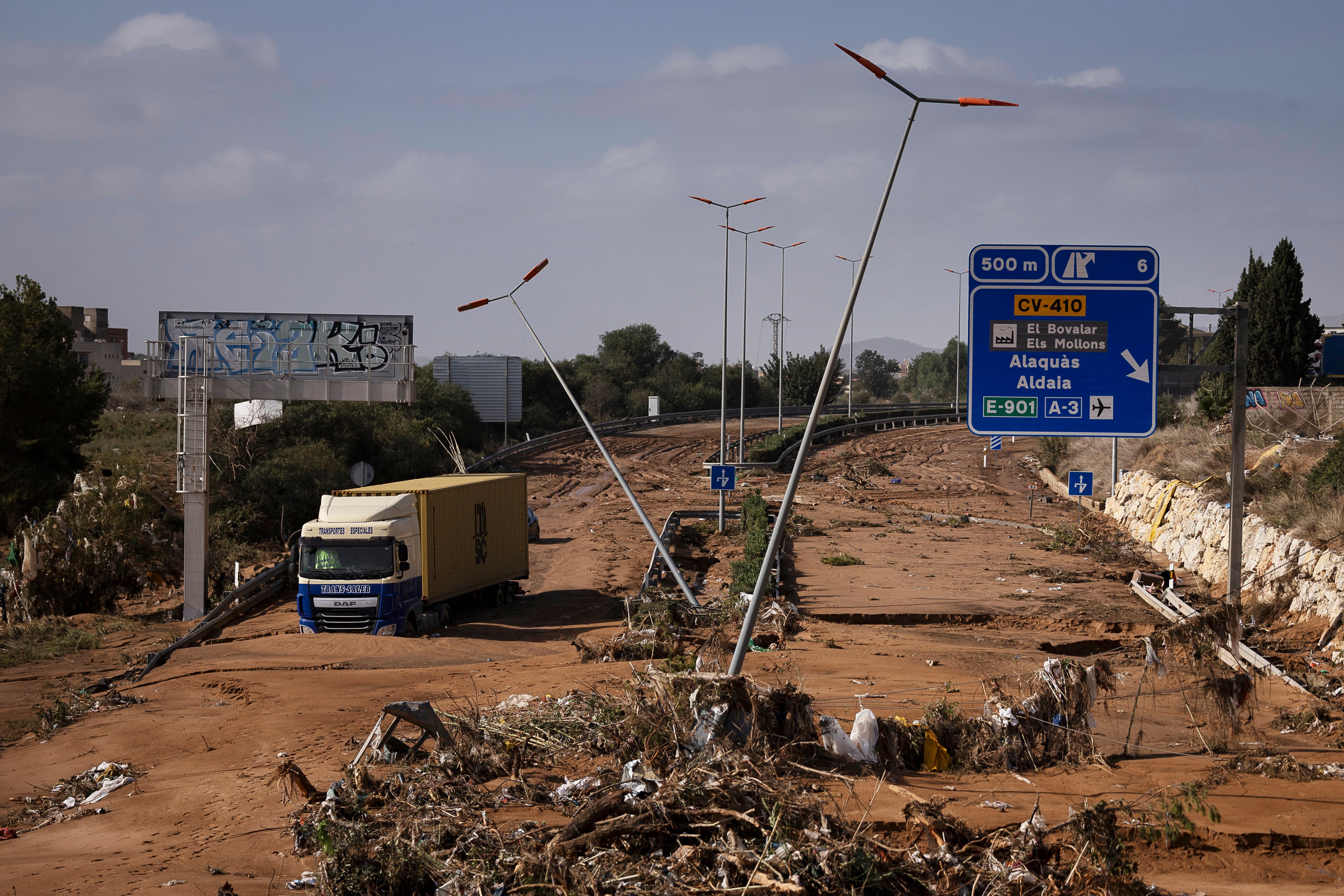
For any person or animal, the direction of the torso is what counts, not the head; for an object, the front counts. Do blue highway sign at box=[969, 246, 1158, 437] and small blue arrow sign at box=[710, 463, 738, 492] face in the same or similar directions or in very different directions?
same or similar directions

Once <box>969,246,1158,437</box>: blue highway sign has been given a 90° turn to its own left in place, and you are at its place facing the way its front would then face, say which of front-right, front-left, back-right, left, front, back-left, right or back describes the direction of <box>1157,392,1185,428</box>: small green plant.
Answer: left

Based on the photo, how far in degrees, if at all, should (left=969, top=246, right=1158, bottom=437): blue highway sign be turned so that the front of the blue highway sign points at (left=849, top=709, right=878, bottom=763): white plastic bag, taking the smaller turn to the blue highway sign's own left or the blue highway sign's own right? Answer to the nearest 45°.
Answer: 0° — it already faces it

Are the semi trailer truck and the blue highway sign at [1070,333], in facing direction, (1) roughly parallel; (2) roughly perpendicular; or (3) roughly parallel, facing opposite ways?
roughly parallel

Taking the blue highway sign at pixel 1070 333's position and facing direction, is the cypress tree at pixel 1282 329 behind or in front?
behind

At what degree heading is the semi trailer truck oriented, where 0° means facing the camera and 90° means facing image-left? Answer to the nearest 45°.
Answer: approximately 45°

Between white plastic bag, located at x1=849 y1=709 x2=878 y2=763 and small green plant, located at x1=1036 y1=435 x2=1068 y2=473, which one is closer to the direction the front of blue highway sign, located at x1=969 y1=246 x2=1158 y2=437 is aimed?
the white plastic bag

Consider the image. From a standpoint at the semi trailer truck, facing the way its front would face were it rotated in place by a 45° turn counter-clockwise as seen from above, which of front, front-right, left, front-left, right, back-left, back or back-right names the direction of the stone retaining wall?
left

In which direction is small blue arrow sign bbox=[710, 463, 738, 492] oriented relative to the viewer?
toward the camera

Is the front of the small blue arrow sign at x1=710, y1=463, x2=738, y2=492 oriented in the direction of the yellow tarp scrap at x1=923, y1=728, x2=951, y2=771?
yes

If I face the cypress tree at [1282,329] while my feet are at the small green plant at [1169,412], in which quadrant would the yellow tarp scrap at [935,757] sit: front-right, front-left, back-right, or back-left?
back-right

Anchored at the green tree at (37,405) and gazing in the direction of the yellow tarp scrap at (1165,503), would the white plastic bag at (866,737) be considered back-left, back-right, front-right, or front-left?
front-right

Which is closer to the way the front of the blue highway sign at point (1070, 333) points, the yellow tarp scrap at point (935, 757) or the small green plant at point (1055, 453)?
the yellow tarp scrap

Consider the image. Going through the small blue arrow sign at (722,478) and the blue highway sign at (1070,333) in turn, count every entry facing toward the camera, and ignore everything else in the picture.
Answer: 2

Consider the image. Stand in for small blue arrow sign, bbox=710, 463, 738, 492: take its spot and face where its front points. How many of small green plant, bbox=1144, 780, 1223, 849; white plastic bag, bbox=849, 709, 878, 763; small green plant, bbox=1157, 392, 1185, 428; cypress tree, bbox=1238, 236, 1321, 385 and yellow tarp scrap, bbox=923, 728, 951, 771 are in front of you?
3

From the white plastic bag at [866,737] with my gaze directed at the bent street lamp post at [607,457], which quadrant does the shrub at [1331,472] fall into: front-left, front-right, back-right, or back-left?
front-right
